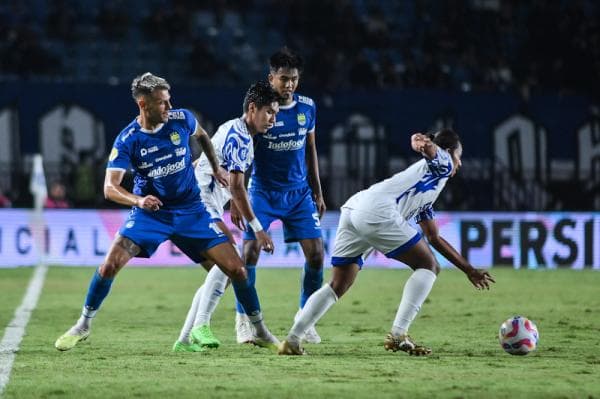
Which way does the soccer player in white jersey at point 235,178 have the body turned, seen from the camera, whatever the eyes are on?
to the viewer's right

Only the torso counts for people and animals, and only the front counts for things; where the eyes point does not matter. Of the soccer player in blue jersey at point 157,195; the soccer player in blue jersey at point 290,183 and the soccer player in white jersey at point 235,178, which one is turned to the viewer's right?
the soccer player in white jersey

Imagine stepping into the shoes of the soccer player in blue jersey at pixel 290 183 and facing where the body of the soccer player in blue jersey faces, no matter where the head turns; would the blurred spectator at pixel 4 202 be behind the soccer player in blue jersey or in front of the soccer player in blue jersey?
behind

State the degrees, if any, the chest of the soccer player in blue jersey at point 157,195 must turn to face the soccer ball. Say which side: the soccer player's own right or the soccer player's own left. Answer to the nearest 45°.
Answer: approximately 90° to the soccer player's own left

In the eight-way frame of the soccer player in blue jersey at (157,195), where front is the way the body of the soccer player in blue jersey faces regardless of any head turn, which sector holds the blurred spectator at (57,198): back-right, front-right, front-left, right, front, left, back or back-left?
back

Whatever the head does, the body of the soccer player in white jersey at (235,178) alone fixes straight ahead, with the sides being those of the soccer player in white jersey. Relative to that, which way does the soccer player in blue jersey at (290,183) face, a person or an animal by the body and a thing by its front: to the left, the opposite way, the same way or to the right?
to the right

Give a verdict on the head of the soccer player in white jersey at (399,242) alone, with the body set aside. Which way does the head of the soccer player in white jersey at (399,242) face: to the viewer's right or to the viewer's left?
to the viewer's right
